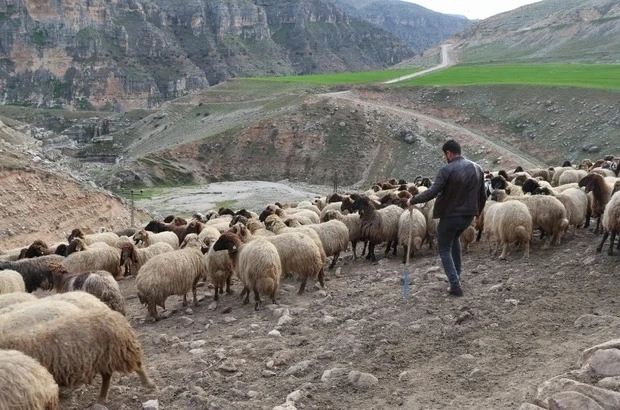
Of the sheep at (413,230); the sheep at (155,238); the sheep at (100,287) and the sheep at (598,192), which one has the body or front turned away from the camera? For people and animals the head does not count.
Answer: the sheep at (413,230)

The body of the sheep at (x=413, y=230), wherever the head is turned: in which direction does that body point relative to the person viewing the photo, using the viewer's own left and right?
facing away from the viewer

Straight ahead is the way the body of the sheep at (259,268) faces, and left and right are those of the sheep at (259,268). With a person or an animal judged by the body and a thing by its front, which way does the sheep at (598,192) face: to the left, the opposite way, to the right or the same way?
to the left

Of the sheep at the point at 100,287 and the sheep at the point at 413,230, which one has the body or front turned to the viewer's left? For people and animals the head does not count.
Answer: the sheep at the point at 100,287

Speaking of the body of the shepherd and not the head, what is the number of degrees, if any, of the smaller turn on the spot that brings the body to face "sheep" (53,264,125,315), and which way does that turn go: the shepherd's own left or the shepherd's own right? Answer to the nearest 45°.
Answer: approximately 45° to the shepherd's own left

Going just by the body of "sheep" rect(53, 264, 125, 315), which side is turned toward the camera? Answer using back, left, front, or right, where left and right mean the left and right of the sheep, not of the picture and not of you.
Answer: left

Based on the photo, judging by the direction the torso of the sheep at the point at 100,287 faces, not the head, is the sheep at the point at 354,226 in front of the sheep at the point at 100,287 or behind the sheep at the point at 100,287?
behind

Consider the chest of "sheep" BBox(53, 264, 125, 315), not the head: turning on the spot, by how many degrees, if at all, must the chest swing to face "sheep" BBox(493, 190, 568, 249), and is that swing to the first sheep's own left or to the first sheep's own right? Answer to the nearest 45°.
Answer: approximately 180°

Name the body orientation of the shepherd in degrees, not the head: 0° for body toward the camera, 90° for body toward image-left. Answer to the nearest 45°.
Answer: approximately 135°
